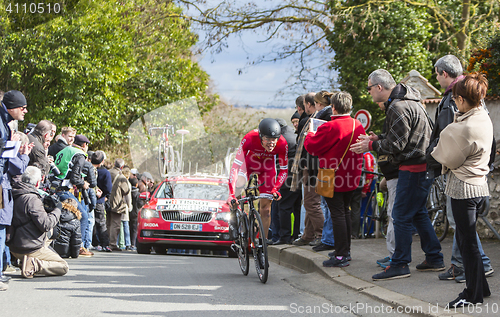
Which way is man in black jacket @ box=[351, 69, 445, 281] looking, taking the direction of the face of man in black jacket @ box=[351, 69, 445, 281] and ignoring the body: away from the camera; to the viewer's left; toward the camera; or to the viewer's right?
to the viewer's left

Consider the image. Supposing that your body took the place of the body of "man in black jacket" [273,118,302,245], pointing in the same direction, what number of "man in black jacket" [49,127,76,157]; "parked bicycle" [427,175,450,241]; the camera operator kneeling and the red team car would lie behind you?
1

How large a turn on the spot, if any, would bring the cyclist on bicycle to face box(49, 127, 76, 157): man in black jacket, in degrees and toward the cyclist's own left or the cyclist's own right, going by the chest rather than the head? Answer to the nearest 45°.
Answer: approximately 135° to the cyclist's own right

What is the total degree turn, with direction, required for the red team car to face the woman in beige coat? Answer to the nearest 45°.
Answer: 0° — it already faces them

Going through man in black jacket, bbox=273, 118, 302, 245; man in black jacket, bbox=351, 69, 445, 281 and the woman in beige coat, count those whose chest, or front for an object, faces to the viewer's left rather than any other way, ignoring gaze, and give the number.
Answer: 3

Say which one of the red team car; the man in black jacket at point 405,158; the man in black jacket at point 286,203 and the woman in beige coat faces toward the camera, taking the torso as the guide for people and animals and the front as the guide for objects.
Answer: the red team car

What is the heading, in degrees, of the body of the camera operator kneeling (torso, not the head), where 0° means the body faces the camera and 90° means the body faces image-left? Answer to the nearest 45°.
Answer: approximately 225°

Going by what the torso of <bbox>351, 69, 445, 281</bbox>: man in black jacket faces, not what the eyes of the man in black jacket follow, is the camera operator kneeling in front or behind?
in front

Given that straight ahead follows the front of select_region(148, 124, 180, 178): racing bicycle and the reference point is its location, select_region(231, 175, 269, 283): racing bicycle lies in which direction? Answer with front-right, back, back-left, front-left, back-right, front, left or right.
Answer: front

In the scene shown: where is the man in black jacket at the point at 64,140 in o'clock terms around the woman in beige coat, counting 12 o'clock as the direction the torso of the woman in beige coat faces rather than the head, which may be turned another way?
The man in black jacket is roughly at 1 o'clock from the woman in beige coat.

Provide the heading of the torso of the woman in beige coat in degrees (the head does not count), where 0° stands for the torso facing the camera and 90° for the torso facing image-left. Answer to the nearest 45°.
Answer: approximately 90°

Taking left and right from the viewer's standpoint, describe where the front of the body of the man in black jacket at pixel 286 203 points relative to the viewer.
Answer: facing to the left of the viewer

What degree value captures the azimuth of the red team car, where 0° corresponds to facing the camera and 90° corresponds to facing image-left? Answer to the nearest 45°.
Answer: approximately 0°

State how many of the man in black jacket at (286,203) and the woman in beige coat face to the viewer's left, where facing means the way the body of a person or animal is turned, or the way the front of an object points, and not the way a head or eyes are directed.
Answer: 2

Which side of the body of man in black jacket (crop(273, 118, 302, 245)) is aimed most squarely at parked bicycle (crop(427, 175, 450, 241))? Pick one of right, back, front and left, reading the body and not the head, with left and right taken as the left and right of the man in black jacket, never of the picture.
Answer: back

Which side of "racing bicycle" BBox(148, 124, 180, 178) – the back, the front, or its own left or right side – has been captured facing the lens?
front

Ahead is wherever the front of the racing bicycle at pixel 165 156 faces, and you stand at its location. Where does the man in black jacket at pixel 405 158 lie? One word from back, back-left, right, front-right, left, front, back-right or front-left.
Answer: front

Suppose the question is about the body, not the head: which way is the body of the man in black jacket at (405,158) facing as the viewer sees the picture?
to the viewer's left

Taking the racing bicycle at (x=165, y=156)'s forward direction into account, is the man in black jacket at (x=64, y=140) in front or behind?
in front
